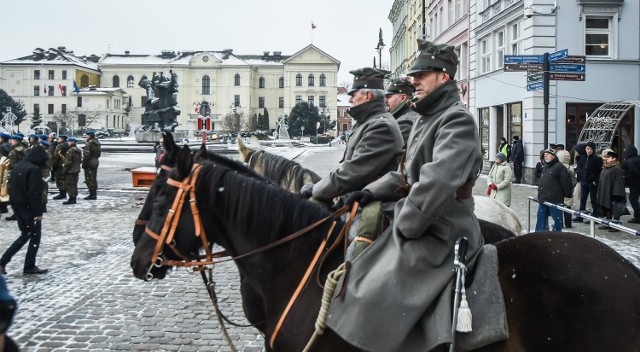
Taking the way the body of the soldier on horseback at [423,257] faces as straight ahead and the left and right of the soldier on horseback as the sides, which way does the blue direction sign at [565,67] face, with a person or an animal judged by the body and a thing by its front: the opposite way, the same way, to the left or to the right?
to the left

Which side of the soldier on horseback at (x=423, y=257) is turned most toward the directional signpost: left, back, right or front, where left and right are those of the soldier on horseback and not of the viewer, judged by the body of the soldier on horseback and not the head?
right

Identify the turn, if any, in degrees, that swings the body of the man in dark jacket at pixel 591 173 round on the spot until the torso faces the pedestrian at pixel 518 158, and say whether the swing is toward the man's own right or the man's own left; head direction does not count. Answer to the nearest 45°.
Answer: approximately 135° to the man's own right

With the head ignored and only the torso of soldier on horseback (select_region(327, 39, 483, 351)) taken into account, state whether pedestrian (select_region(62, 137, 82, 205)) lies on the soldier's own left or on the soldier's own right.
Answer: on the soldier's own right

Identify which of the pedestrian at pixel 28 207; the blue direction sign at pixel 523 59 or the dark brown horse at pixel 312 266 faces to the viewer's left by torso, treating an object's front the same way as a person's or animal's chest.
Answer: the dark brown horse

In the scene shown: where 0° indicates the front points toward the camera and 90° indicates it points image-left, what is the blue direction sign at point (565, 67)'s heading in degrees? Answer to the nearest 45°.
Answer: approximately 0°

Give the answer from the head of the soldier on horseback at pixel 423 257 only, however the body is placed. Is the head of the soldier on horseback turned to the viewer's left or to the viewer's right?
to the viewer's left

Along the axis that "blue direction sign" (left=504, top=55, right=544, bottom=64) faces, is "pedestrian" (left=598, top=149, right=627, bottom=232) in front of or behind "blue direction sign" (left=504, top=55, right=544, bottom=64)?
in front

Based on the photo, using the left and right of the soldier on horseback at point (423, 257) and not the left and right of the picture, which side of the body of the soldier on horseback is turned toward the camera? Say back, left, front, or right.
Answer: left

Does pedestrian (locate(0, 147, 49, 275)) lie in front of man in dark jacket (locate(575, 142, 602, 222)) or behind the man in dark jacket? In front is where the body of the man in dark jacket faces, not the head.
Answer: in front
